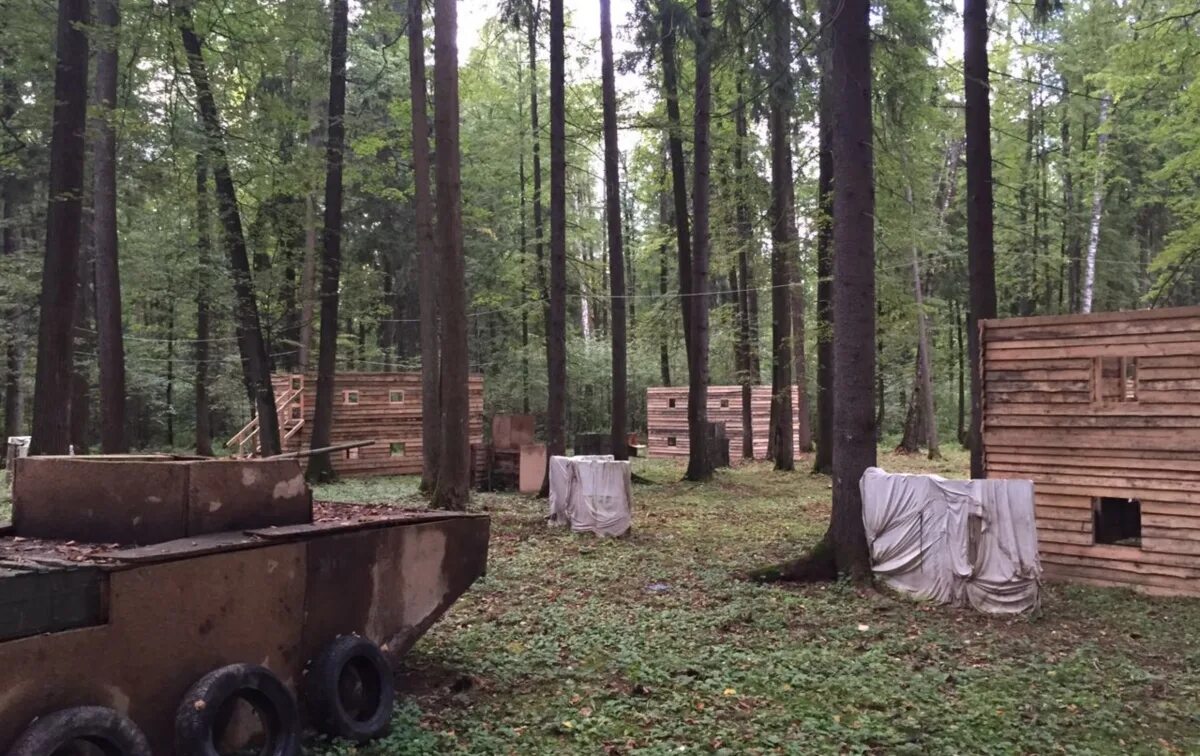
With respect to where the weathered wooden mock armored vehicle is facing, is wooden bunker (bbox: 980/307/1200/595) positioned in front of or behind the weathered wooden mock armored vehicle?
in front

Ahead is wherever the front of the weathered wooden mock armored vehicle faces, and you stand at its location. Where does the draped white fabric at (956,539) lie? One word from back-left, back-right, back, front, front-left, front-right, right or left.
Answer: front-right

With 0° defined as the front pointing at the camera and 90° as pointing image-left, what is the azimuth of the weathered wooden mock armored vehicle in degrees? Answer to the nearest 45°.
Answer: approximately 225°

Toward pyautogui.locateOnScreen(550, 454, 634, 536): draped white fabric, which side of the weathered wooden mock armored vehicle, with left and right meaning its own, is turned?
front
